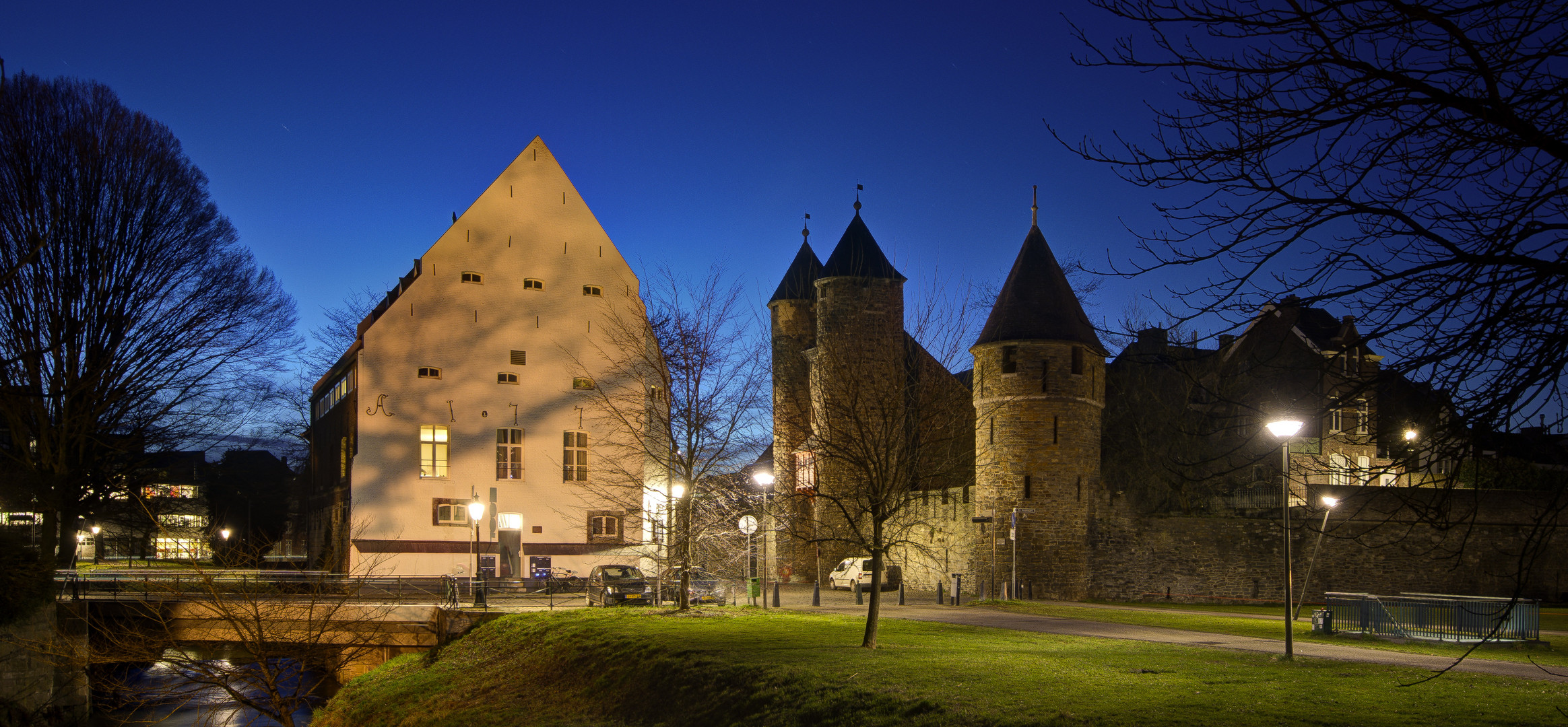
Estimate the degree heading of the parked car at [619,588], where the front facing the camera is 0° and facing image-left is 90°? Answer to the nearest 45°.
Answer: approximately 315°

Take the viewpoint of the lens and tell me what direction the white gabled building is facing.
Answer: facing the viewer

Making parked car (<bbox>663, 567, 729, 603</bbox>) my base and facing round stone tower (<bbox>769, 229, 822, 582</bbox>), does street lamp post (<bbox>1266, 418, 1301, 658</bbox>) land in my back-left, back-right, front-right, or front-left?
back-right

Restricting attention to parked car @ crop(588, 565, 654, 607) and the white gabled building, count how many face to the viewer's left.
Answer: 0

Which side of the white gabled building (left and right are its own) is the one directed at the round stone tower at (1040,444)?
left

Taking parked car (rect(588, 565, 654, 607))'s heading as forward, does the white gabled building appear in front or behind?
behind

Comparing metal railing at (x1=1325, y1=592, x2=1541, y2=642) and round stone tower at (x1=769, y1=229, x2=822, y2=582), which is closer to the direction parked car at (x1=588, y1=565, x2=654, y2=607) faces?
the metal railing

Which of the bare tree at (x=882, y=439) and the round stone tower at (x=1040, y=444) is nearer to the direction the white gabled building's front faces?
the bare tree

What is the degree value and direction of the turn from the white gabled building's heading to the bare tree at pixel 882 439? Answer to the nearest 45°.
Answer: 0° — it already faces it

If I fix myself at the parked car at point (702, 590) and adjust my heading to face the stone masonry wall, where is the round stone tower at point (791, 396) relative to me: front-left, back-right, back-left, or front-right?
front-left
